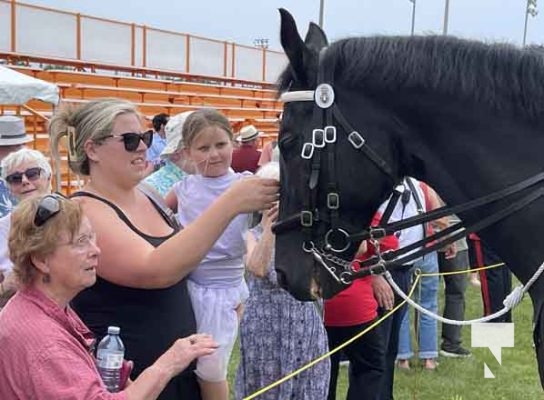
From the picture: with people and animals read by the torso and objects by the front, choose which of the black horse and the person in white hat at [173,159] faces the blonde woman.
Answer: the black horse

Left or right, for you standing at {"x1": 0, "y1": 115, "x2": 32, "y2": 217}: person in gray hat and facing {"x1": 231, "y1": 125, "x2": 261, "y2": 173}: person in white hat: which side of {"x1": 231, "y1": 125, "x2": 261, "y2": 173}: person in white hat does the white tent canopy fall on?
left

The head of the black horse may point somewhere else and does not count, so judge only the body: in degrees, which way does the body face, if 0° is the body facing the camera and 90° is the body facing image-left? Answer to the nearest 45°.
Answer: approximately 90°

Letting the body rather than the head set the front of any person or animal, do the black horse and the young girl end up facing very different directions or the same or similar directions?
very different directions

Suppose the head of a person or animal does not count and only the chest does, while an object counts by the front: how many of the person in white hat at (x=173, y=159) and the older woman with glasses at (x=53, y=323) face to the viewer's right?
2

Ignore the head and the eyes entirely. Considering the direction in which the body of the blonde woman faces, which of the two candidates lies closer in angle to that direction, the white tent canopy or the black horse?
the black horse

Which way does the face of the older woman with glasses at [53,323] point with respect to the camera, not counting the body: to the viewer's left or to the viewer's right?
to the viewer's right

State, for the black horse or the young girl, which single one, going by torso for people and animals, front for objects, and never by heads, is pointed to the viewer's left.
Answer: the black horse

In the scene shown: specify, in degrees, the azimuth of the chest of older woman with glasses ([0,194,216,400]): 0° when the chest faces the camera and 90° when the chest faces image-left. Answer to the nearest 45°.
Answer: approximately 270°
